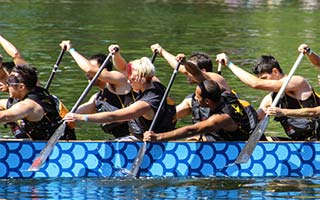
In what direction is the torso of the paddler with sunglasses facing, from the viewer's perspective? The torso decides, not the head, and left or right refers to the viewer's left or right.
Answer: facing to the left of the viewer

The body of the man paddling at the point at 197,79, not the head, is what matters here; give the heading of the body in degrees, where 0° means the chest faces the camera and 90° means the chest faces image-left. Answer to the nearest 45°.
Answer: approximately 90°

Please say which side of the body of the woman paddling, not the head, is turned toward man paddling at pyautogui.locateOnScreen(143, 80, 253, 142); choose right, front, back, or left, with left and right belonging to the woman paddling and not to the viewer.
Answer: back

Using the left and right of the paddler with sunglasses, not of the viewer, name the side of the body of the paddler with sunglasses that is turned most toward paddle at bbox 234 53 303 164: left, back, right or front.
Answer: back

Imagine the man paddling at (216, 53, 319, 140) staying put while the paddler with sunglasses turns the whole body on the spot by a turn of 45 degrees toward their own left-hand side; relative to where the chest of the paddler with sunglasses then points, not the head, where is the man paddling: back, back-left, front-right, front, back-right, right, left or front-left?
back-left

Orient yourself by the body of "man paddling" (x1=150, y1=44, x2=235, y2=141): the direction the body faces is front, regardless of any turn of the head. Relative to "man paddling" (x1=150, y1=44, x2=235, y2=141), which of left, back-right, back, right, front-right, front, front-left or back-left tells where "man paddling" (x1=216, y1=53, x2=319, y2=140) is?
back

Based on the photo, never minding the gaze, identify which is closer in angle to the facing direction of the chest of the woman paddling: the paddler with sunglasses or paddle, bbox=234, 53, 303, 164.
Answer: the paddler with sunglasses

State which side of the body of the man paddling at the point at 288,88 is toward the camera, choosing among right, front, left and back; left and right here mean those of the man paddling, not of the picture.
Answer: left

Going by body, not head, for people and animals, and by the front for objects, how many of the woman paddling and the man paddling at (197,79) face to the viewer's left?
2

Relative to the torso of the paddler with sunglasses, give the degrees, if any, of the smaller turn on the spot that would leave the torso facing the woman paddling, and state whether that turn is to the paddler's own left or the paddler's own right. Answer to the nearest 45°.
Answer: approximately 180°

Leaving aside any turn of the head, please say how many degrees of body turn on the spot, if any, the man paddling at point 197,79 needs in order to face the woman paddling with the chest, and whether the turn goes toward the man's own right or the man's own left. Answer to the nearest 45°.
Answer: approximately 45° to the man's own left

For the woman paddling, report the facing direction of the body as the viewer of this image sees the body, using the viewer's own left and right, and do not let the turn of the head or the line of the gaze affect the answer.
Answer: facing to the left of the viewer

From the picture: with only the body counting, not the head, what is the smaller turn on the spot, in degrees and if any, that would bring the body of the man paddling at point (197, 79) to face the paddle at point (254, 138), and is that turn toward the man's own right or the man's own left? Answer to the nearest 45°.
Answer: approximately 135° to the man's own left
